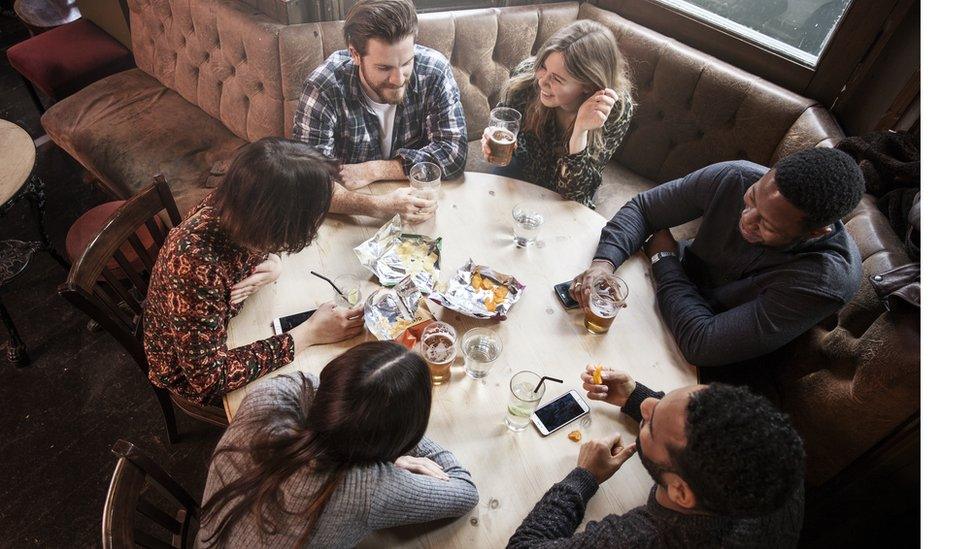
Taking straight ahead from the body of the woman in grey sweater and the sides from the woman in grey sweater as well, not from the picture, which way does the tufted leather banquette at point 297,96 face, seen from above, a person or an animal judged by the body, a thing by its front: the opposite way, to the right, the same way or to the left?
the opposite way

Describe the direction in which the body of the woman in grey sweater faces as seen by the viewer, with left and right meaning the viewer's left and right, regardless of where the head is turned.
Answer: facing away from the viewer and to the right of the viewer

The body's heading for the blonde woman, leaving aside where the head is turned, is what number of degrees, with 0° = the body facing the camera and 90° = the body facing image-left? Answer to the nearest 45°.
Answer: approximately 45°

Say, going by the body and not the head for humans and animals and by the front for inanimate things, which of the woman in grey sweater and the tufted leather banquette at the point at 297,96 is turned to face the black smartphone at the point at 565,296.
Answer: the woman in grey sweater

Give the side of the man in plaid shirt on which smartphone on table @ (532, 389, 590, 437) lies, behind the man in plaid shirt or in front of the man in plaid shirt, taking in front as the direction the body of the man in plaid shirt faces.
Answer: in front

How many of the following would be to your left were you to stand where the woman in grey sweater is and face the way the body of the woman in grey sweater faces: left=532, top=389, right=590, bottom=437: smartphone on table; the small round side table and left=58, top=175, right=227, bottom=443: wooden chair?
2

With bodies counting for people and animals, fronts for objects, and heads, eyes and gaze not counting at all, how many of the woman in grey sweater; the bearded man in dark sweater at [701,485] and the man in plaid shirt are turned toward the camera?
1

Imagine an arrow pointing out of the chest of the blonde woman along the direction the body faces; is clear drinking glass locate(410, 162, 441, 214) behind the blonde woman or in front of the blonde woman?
in front

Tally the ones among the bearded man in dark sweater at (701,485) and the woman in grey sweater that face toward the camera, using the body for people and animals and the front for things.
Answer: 0

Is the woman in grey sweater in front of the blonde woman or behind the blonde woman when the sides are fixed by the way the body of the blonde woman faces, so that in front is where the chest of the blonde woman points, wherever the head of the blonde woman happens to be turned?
in front

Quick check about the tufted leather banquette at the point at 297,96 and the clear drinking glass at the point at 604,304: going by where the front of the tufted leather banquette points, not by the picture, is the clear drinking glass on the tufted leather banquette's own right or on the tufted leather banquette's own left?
on the tufted leather banquette's own left
